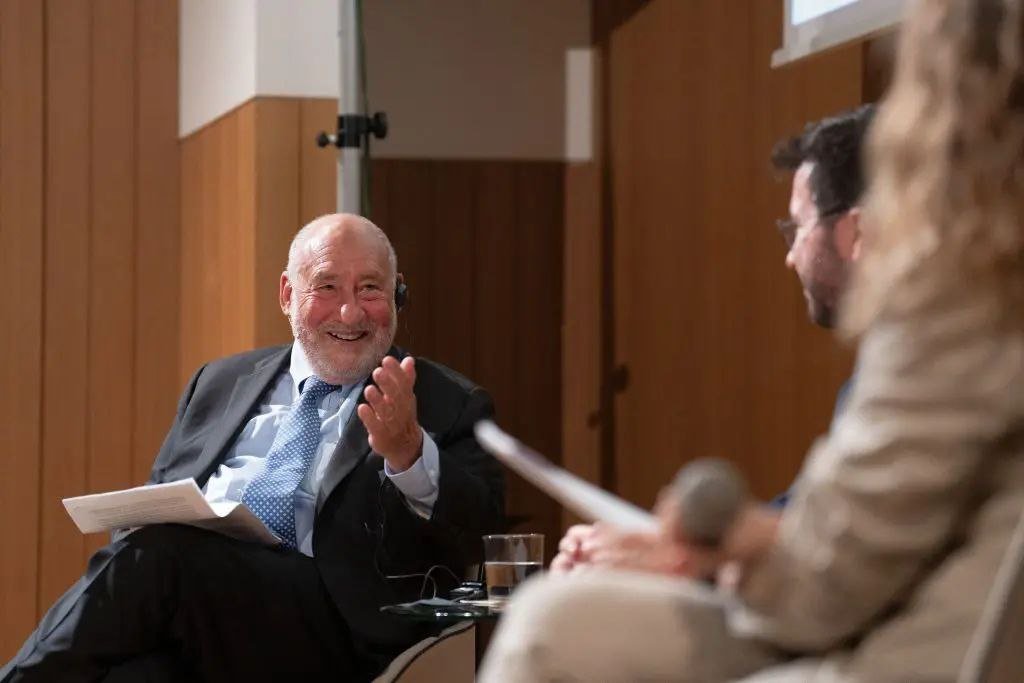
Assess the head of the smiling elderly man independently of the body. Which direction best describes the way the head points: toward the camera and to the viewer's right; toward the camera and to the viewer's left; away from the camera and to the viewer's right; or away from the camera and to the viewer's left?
toward the camera and to the viewer's right

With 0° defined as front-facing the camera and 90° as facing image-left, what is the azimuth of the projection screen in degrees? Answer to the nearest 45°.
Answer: approximately 45°

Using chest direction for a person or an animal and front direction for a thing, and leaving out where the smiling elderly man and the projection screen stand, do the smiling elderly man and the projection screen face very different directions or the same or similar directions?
same or similar directions

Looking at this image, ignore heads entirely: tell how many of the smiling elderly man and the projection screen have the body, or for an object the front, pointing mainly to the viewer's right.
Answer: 0

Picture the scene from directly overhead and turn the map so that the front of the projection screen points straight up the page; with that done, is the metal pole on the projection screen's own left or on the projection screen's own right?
on the projection screen's own right

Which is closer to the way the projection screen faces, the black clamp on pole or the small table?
the small table

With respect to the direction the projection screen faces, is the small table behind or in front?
in front
